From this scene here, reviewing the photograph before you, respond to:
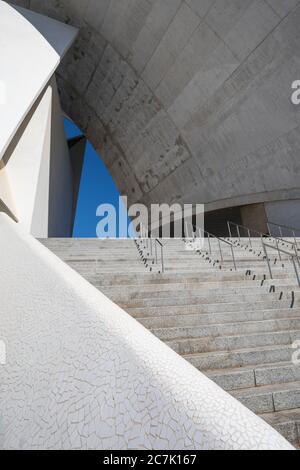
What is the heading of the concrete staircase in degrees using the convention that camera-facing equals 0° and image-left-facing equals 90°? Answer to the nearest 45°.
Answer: approximately 0°
